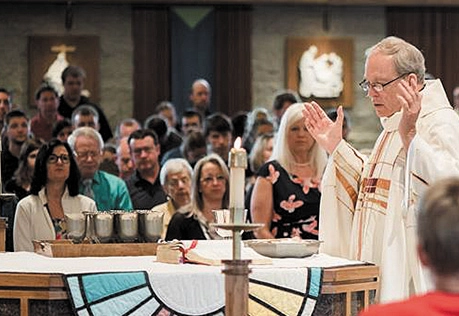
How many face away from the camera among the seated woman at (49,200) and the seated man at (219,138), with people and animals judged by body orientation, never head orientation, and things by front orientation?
0

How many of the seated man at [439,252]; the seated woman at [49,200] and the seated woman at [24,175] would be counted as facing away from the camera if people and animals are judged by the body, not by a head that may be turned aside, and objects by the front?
1

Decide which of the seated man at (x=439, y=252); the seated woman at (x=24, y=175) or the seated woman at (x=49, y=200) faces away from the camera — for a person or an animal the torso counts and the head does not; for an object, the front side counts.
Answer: the seated man

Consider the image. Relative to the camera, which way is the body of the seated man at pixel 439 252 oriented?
away from the camera

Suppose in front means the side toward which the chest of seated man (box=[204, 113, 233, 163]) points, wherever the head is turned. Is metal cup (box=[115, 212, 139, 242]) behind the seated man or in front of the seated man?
in front

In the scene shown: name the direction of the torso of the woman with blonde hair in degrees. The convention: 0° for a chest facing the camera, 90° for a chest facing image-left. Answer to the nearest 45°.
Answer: approximately 315°

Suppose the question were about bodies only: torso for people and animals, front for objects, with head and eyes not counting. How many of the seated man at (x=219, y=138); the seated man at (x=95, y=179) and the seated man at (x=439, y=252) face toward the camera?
2

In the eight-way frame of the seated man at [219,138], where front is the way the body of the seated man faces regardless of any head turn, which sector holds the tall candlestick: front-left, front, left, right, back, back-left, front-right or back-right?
front

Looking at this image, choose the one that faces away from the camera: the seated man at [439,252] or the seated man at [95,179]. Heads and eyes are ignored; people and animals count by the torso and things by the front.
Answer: the seated man at [439,252]

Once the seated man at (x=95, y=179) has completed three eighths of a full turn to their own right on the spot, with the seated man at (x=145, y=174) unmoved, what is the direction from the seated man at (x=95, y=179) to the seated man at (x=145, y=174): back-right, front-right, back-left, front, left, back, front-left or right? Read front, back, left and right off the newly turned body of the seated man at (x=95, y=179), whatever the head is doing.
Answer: right

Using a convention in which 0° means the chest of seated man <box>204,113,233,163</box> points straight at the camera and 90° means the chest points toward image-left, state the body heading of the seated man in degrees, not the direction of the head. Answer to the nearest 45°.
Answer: approximately 0°

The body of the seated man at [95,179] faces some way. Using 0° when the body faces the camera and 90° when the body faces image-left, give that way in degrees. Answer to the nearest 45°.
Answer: approximately 0°
